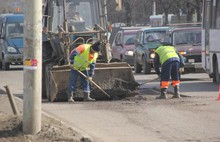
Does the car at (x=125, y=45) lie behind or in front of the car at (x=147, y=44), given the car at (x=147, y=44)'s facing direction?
behind

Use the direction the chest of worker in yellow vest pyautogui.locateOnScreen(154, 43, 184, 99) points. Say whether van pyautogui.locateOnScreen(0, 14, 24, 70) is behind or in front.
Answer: in front

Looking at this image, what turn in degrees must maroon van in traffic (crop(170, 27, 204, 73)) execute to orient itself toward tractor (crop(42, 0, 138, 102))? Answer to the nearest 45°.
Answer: approximately 45° to its right

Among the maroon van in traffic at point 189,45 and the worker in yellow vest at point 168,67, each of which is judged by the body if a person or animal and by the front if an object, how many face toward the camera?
1

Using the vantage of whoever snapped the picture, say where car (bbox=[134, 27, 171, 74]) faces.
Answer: facing the viewer and to the right of the viewer

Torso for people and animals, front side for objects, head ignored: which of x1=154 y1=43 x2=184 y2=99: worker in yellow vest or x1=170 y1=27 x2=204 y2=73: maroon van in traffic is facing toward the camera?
the maroon van in traffic

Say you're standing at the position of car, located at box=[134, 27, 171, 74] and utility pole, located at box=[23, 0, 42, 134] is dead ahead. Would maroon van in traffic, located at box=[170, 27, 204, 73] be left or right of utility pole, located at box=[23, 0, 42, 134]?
left

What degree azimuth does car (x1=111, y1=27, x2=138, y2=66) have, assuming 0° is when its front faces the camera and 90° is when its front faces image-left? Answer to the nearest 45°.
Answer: approximately 315°

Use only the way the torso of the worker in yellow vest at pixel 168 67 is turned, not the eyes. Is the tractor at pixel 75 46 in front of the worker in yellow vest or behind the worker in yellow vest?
in front

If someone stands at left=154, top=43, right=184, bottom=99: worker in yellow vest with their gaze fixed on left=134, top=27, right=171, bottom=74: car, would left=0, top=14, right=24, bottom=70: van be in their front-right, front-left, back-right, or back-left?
front-left

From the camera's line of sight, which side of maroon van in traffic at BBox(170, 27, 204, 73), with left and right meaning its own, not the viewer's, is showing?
front

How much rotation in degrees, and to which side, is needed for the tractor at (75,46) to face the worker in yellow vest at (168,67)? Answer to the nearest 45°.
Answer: approximately 45° to its left

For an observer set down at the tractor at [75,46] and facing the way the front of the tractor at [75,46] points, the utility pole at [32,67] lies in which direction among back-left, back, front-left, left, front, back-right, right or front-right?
front-right
